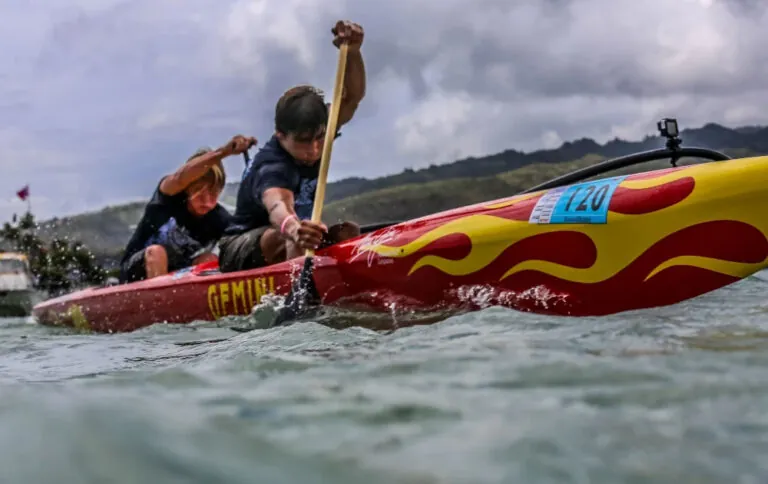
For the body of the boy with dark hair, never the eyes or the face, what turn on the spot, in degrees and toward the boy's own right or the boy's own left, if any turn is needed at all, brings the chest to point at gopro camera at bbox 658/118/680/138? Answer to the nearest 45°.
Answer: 0° — they already face it

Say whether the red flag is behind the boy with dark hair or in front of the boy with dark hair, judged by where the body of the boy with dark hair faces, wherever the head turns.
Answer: behind

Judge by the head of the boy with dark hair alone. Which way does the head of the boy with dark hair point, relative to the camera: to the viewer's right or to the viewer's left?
to the viewer's right

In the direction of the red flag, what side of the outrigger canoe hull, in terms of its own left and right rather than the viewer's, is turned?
back
